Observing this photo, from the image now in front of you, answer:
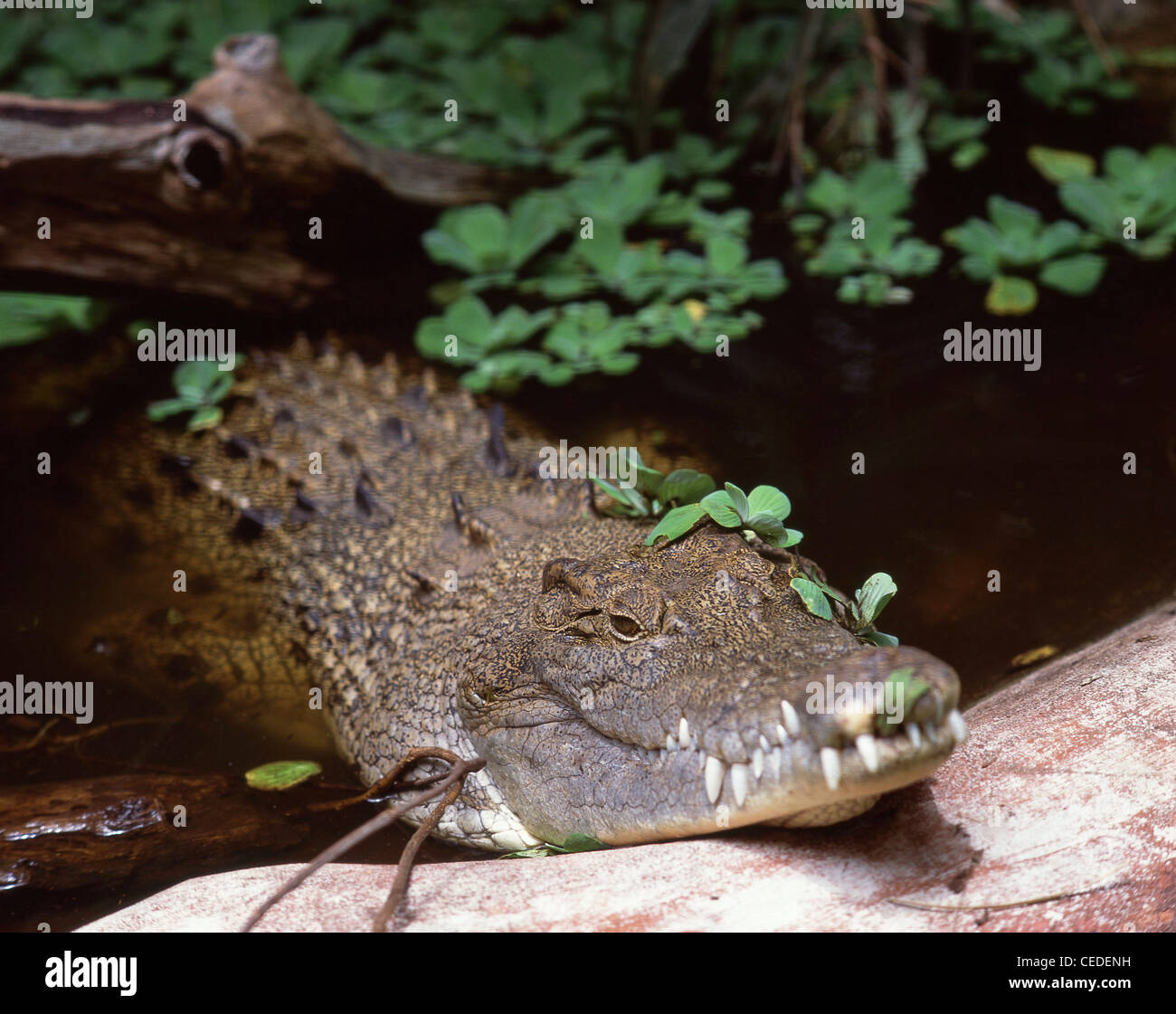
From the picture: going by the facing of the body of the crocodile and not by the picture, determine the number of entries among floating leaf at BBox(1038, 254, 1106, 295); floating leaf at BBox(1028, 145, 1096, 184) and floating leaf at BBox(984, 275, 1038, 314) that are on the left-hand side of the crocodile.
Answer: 3

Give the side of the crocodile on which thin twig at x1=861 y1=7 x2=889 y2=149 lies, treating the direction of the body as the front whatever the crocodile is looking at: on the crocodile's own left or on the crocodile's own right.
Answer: on the crocodile's own left

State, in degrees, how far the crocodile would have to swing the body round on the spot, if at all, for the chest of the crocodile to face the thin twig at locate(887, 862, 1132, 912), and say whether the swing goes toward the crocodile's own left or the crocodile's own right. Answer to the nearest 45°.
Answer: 0° — it already faces it

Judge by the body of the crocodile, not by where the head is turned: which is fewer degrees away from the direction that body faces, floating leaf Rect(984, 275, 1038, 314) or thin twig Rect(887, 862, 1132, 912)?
the thin twig

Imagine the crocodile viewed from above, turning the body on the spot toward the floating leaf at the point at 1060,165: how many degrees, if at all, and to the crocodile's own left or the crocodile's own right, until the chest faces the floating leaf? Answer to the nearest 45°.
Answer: approximately 90° to the crocodile's own left

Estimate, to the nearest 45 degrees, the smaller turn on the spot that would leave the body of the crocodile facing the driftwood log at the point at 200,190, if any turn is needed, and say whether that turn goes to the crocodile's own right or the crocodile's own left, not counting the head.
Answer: approximately 180°

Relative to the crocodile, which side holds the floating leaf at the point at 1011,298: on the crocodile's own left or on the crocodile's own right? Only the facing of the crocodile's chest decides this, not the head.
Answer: on the crocodile's own left

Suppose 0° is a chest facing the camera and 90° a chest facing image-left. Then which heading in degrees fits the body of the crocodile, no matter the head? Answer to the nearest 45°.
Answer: approximately 315°
